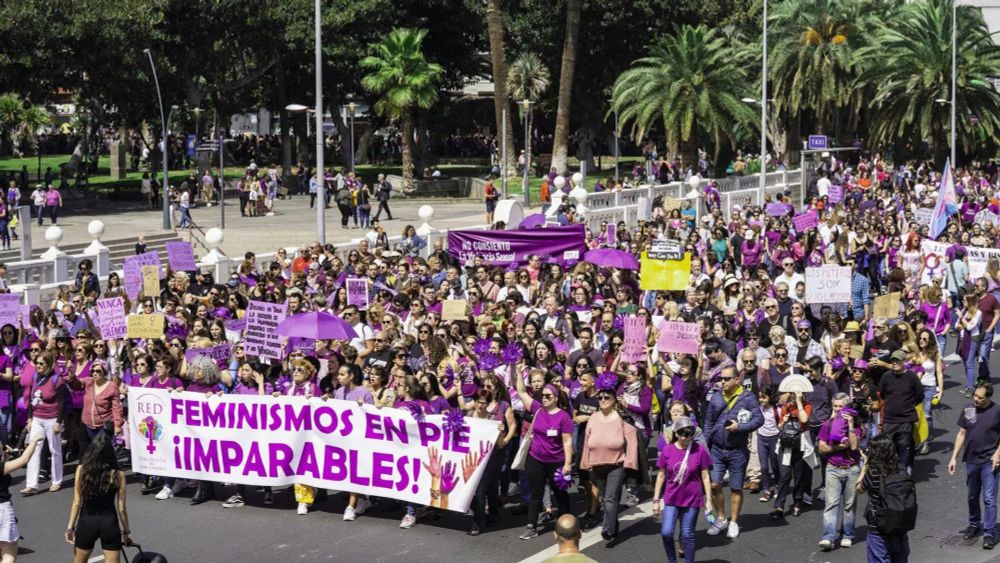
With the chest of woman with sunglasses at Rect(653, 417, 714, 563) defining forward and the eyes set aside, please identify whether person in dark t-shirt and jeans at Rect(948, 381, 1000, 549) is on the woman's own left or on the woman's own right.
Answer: on the woman's own left

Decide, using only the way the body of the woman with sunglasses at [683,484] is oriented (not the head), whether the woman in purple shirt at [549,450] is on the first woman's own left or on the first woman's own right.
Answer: on the first woman's own right

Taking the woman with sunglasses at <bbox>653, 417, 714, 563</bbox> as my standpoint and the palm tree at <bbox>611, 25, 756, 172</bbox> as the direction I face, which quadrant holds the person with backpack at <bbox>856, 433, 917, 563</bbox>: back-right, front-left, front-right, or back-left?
back-right

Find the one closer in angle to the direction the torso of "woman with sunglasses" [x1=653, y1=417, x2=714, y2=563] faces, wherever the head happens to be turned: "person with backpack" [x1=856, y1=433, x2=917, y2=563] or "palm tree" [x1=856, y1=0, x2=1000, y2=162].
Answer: the person with backpack

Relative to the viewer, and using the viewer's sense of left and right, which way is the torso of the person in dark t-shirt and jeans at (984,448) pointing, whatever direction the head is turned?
facing the viewer and to the left of the viewer

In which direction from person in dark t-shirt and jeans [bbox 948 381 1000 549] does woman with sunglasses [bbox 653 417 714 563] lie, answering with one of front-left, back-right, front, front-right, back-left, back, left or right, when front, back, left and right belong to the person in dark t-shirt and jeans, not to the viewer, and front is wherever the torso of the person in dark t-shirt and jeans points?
front

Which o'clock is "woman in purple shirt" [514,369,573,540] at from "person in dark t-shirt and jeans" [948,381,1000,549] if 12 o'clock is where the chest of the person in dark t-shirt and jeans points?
The woman in purple shirt is roughly at 1 o'clock from the person in dark t-shirt and jeans.

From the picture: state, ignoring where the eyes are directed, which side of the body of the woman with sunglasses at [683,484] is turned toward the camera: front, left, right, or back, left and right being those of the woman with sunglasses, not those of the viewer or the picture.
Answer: front

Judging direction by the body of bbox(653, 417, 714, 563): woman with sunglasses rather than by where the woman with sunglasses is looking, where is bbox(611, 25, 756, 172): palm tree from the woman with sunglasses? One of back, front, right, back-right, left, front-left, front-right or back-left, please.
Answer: back

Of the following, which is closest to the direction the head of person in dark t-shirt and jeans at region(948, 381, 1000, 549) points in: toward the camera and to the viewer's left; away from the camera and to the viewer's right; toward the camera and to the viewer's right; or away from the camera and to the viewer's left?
toward the camera and to the viewer's left

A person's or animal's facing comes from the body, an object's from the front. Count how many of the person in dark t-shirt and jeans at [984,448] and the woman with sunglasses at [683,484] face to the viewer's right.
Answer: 0
